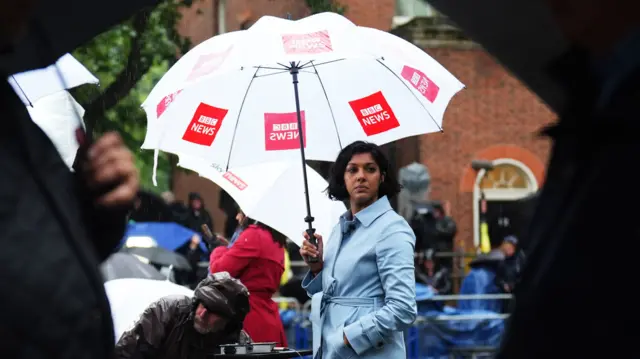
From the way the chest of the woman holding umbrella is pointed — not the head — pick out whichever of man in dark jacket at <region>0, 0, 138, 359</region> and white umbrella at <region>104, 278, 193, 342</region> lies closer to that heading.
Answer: the man in dark jacket

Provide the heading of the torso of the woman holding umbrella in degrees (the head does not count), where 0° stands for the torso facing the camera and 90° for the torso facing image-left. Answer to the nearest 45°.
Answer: approximately 45°

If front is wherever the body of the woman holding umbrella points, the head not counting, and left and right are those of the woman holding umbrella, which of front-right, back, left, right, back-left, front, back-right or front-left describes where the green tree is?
back-right
